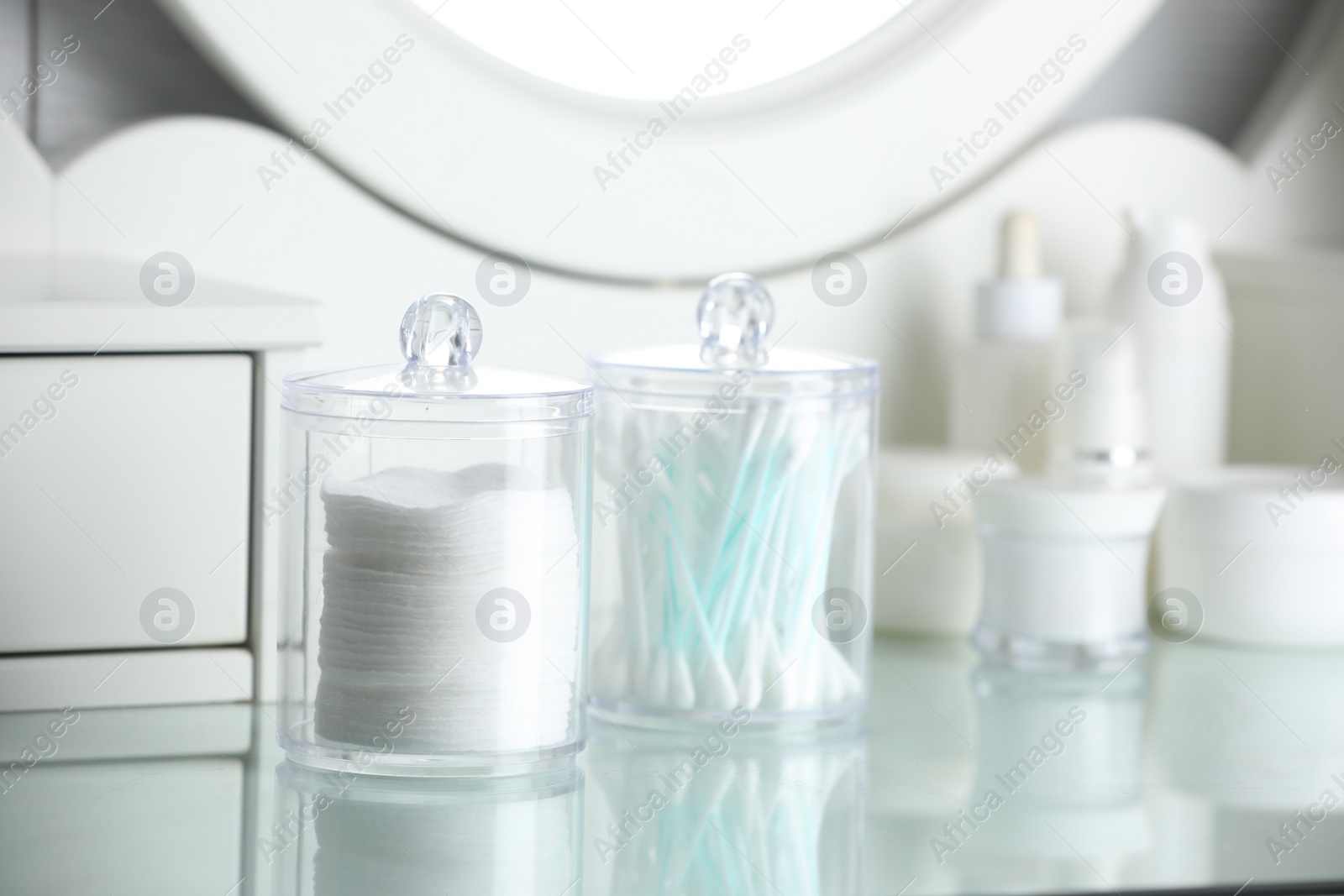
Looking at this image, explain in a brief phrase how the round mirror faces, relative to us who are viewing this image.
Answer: facing the viewer

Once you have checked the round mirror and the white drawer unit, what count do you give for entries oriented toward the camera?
2

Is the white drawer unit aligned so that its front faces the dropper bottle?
no

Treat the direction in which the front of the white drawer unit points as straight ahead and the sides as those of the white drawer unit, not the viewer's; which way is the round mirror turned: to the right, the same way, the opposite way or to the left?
the same way

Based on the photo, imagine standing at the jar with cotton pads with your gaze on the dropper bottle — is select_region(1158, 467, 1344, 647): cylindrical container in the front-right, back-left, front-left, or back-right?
front-right

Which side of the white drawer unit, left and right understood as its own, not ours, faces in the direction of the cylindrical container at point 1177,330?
left

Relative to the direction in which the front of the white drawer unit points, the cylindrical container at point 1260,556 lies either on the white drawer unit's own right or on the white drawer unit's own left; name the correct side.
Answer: on the white drawer unit's own left
